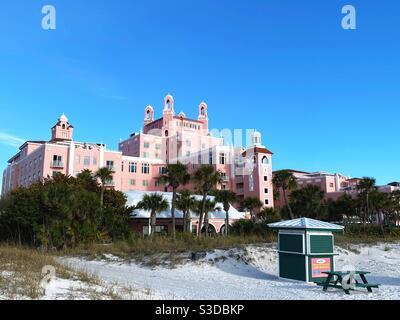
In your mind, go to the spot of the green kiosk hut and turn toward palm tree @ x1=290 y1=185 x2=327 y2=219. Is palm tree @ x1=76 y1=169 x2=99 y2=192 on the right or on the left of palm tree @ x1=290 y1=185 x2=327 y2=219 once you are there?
left

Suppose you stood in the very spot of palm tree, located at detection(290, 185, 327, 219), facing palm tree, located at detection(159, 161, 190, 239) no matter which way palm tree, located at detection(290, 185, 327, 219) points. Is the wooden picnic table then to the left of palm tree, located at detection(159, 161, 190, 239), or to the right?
left
